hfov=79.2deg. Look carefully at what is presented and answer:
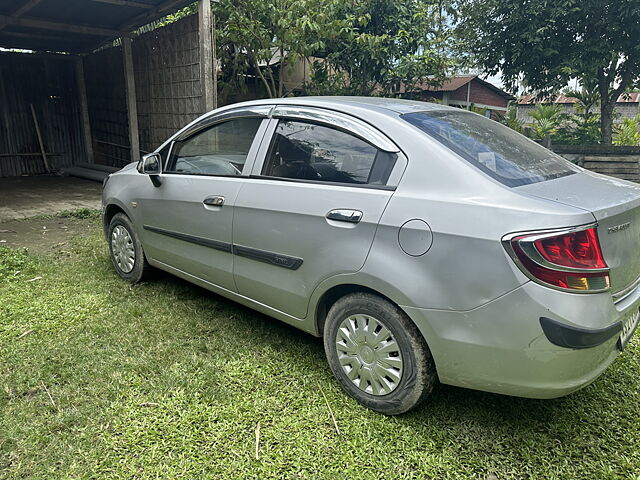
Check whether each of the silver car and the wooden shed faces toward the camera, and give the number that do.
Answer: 1

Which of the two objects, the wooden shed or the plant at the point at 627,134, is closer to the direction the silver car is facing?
the wooden shed

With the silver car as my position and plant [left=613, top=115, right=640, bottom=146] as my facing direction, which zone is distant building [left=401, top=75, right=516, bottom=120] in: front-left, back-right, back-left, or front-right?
front-left

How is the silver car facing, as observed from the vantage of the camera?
facing away from the viewer and to the left of the viewer

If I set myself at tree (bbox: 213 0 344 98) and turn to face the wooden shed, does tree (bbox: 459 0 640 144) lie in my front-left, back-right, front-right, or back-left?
back-left

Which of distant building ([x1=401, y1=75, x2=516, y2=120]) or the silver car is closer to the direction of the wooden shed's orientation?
the silver car

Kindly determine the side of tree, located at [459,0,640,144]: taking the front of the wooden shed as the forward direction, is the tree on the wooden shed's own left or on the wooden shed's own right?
on the wooden shed's own left

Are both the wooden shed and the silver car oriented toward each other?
yes

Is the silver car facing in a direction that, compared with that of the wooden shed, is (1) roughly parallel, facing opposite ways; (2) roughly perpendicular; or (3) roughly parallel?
roughly parallel, facing opposite ways

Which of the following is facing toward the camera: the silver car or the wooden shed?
the wooden shed

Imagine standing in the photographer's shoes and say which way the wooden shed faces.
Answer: facing the viewer

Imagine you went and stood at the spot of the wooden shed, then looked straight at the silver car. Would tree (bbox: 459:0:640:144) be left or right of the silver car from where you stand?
left

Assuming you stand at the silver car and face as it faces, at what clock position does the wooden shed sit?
The wooden shed is roughly at 12 o'clock from the silver car.

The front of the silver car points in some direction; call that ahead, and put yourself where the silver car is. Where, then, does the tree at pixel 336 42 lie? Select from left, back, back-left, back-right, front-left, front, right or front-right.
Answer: front-right
